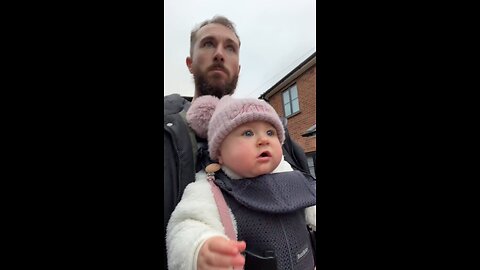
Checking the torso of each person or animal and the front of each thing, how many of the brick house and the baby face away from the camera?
0

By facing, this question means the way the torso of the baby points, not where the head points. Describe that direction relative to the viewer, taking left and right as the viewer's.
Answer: facing the viewer and to the right of the viewer

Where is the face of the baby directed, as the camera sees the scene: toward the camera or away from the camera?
toward the camera

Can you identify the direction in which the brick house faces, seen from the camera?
facing the viewer and to the left of the viewer
